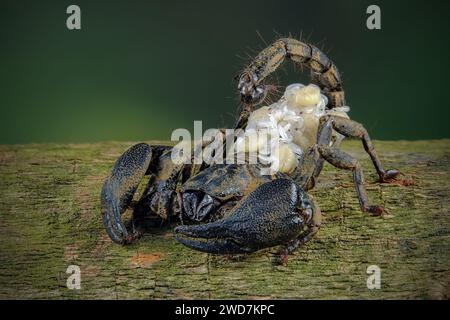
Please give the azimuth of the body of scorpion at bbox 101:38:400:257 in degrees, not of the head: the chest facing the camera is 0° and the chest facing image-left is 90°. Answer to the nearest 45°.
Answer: approximately 45°
